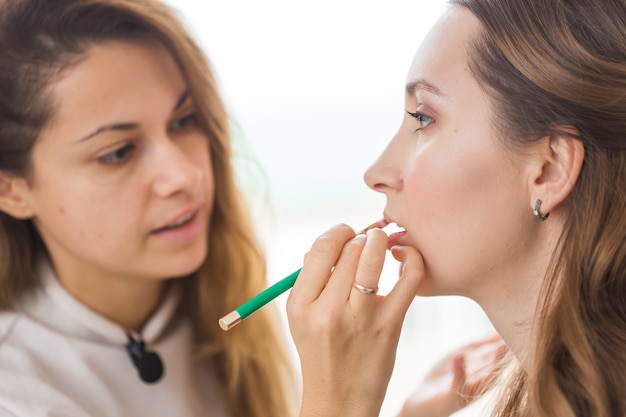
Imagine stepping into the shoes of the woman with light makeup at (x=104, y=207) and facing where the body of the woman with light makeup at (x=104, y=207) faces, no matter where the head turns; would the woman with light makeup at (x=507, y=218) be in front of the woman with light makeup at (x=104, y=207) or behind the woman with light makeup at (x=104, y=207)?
in front

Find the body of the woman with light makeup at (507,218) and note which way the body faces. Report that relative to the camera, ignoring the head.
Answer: to the viewer's left

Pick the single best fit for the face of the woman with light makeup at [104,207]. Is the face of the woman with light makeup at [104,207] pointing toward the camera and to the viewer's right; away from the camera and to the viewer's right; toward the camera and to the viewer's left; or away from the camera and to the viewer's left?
toward the camera and to the viewer's right

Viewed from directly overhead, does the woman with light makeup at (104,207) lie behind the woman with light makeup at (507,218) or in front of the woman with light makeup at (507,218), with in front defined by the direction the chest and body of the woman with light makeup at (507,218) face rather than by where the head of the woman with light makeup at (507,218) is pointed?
in front

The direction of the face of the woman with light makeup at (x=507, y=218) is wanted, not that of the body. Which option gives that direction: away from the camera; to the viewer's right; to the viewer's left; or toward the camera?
to the viewer's left

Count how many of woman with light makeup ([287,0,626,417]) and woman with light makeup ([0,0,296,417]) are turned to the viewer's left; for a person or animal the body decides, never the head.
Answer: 1

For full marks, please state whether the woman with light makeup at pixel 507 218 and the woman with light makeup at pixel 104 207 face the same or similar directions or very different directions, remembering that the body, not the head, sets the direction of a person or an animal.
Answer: very different directions
